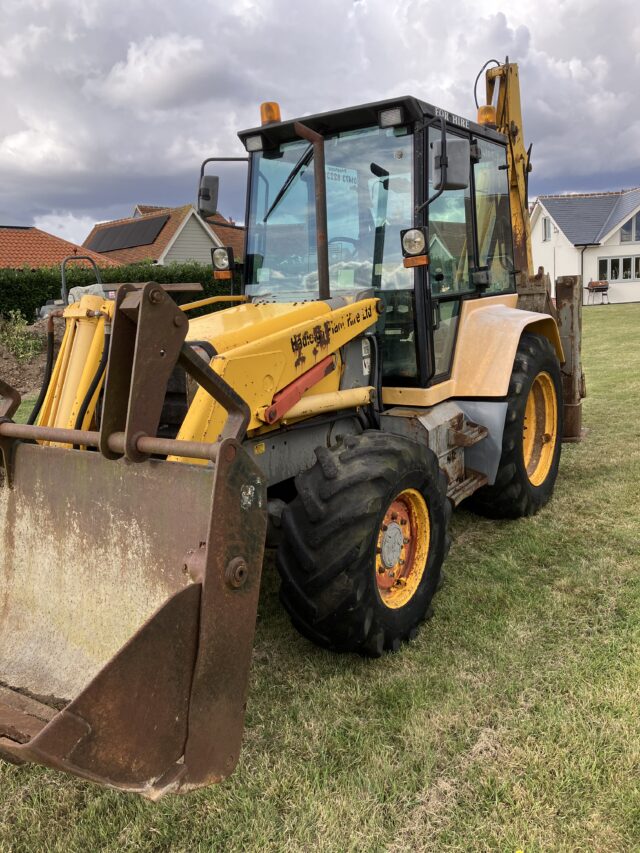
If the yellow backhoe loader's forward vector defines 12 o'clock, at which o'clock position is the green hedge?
The green hedge is roughly at 4 o'clock from the yellow backhoe loader.

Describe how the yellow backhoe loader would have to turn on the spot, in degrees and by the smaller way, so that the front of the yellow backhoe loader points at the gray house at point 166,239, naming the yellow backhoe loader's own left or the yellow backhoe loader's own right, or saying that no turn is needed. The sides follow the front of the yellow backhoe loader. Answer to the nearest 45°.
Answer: approximately 135° to the yellow backhoe loader's own right

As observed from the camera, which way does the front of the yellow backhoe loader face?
facing the viewer and to the left of the viewer

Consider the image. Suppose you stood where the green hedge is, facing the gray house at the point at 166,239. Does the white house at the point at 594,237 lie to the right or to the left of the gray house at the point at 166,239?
right

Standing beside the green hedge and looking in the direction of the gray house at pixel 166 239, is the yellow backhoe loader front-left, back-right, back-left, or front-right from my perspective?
back-right
